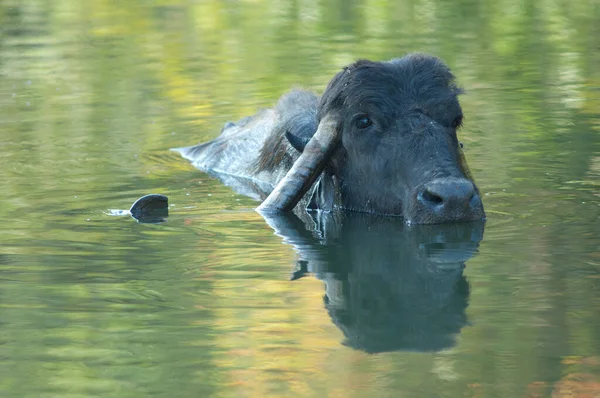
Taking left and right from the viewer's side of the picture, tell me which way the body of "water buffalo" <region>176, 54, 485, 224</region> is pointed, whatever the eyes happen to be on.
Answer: facing the viewer and to the right of the viewer
